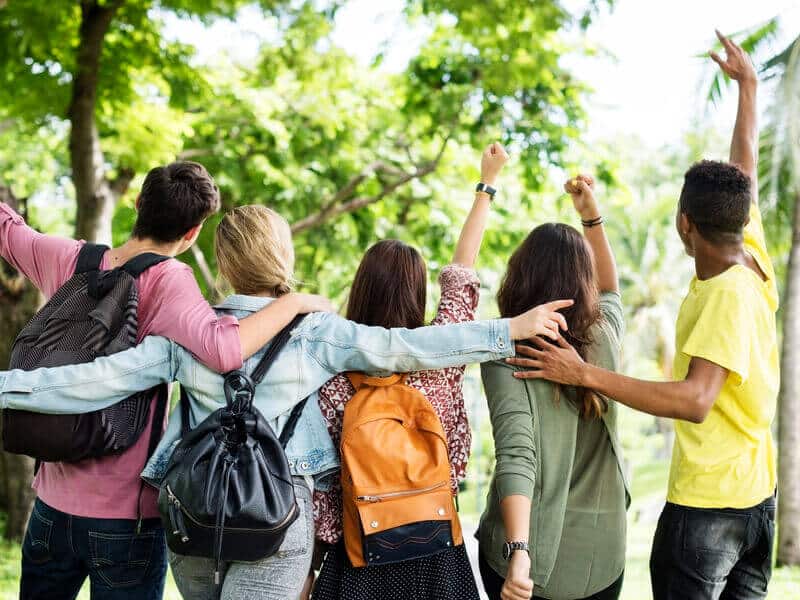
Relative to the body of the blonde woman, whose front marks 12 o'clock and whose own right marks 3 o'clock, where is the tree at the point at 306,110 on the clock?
The tree is roughly at 12 o'clock from the blonde woman.

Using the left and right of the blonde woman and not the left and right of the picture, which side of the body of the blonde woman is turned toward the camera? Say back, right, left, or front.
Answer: back
